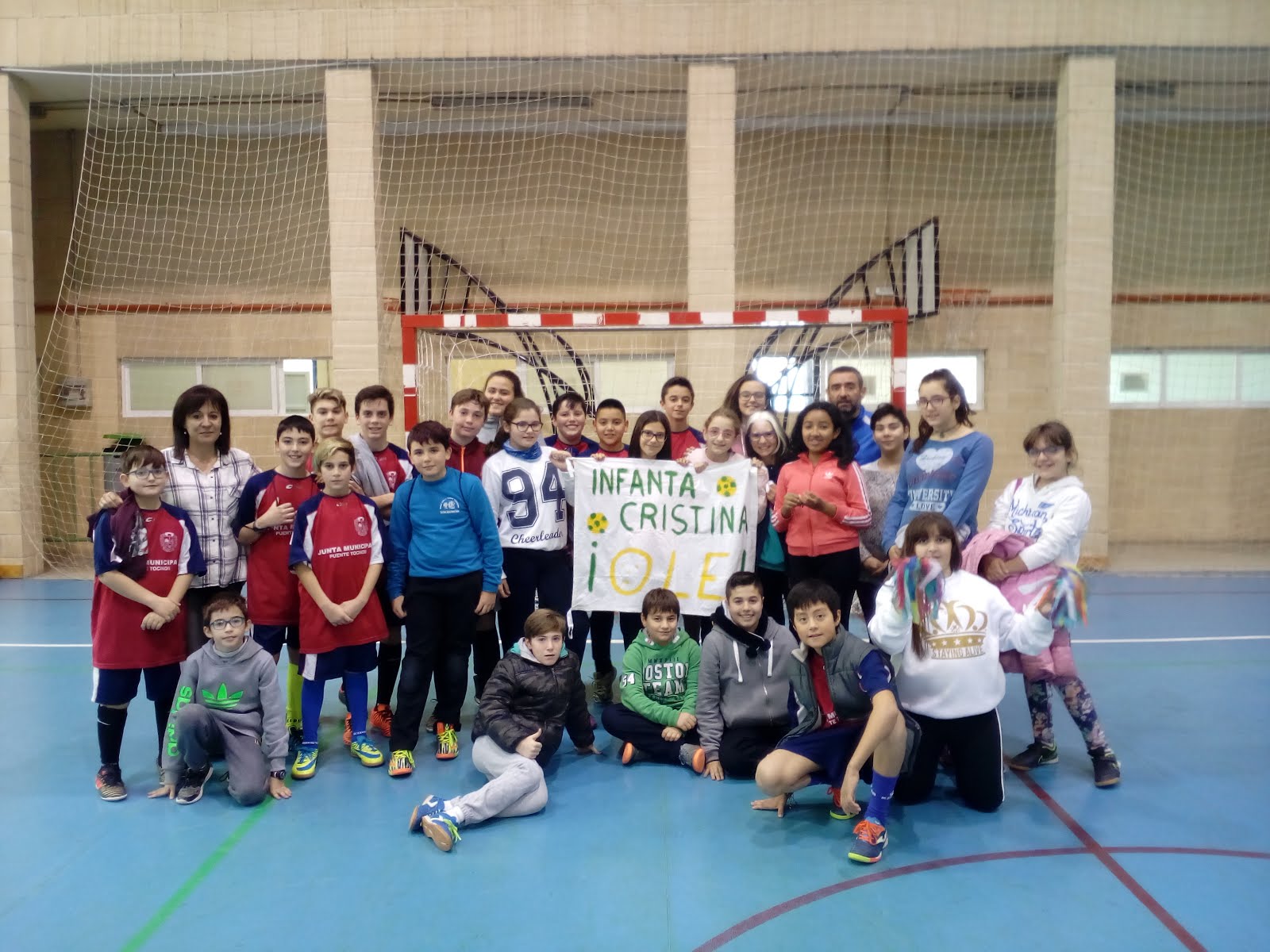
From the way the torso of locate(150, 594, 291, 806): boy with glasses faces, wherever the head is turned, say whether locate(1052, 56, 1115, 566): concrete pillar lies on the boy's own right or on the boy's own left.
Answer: on the boy's own left

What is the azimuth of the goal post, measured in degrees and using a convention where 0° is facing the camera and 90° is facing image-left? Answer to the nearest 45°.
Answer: approximately 0°

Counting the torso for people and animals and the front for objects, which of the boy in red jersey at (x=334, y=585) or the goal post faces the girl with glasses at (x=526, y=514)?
the goal post

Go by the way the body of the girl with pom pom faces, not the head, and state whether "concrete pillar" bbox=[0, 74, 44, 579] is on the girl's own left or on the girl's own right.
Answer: on the girl's own right

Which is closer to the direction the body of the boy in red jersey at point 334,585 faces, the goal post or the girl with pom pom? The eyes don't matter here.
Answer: the girl with pom pom
